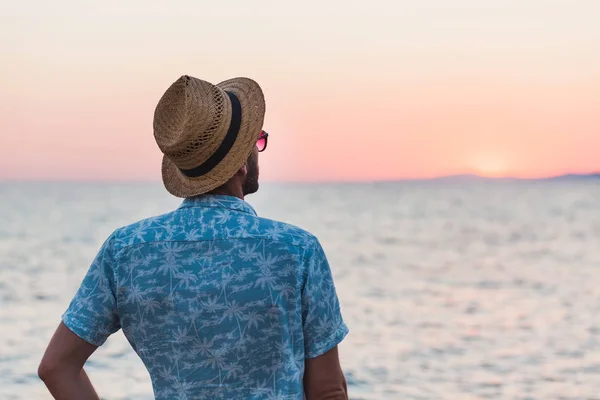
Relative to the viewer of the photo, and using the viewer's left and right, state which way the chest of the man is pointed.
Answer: facing away from the viewer

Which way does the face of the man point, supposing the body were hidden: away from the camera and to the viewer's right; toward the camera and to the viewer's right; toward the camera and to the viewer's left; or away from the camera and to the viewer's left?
away from the camera and to the viewer's right
